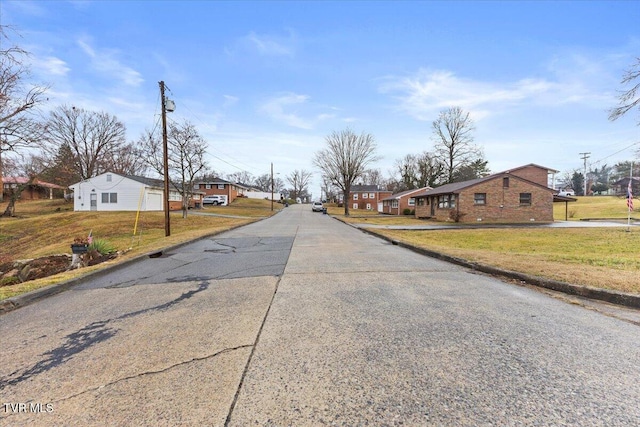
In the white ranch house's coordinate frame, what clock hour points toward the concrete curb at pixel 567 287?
The concrete curb is roughly at 1 o'clock from the white ranch house.

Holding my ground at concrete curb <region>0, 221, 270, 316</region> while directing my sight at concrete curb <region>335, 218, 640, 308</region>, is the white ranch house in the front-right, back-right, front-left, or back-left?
back-left

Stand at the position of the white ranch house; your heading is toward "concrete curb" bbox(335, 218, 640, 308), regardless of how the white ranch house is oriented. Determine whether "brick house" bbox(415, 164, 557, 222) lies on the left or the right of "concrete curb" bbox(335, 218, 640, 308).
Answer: left

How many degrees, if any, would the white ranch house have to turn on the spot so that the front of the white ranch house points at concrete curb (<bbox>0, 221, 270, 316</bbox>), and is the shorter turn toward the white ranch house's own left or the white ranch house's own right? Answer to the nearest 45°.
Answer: approximately 45° to the white ranch house's own right

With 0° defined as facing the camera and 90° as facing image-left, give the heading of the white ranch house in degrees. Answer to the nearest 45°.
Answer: approximately 315°

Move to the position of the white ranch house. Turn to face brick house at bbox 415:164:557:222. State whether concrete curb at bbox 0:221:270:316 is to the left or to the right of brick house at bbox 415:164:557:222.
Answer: right

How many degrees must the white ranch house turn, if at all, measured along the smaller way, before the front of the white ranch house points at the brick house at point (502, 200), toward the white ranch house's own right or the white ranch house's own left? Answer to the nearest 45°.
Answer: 0° — it already faces it
